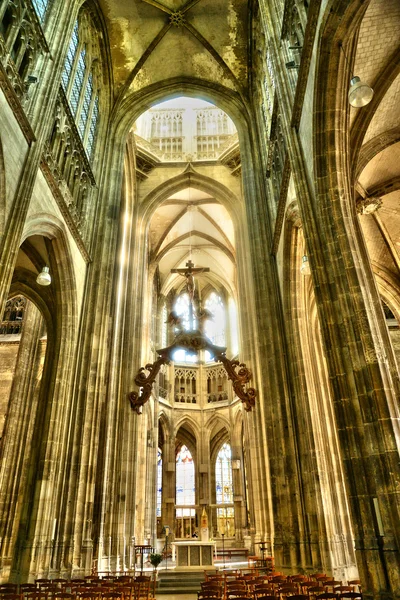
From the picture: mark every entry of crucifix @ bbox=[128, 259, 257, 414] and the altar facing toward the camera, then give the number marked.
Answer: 2

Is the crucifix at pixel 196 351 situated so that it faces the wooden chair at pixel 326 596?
yes

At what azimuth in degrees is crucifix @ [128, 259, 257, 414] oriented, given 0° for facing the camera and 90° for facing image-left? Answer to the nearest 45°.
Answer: approximately 0°

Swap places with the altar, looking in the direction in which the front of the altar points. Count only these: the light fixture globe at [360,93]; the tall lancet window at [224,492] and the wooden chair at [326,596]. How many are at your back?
1

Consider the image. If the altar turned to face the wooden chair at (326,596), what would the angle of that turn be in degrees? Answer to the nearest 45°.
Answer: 0° — it already faces it

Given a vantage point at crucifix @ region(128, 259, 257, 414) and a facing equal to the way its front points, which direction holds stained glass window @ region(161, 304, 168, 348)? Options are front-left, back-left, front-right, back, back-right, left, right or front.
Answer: back

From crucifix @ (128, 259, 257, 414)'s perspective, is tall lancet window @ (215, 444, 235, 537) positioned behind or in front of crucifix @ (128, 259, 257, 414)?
behind

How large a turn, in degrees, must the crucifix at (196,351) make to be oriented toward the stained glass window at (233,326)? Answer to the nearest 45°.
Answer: approximately 180°

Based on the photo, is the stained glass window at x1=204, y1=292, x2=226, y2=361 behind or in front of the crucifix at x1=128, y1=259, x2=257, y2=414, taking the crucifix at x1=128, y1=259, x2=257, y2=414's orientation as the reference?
behind
